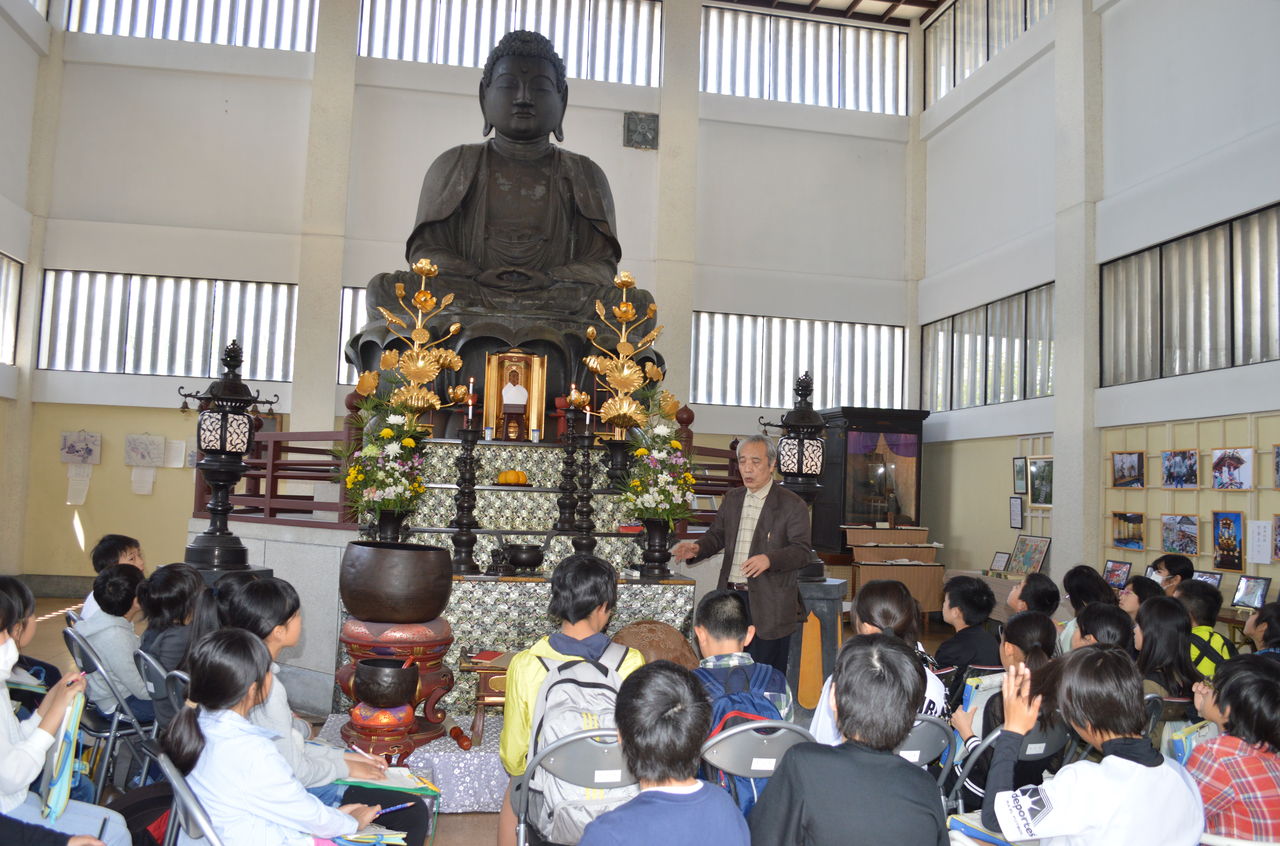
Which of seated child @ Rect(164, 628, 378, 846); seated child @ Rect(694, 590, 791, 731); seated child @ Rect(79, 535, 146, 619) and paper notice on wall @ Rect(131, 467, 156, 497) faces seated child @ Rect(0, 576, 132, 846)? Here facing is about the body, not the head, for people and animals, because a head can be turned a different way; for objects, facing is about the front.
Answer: the paper notice on wall

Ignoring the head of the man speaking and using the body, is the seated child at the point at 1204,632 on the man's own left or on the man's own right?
on the man's own left

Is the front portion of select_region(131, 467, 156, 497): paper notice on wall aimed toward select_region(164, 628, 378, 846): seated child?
yes

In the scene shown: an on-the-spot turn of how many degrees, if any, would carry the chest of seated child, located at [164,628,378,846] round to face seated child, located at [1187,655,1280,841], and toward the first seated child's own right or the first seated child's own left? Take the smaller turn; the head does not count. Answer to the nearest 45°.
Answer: approximately 45° to the first seated child's own right

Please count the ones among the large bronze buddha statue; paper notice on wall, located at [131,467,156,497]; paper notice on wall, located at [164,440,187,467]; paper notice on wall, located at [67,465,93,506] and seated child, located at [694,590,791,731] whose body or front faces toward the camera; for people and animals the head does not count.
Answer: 4

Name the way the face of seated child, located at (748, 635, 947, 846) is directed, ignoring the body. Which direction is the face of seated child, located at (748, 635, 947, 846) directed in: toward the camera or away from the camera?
away from the camera

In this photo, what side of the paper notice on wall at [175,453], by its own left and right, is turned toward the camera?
front

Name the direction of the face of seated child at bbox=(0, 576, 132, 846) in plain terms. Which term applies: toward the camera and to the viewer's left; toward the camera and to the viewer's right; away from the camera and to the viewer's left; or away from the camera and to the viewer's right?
away from the camera and to the viewer's right

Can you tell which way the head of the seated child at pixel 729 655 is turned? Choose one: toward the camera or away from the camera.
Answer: away from the camera

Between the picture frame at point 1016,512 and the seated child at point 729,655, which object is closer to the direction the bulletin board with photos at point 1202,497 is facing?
the seated child

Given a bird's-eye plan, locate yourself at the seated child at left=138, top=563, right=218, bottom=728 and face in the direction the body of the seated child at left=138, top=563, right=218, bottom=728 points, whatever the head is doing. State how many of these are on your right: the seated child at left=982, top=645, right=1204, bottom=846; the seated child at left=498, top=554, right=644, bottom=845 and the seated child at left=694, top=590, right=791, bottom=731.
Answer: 3

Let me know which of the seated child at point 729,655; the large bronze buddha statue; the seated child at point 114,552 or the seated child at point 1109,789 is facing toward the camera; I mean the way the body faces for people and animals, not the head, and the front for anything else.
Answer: the large bronze buddha statue

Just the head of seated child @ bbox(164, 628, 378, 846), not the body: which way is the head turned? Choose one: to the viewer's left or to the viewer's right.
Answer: to the viewer's right

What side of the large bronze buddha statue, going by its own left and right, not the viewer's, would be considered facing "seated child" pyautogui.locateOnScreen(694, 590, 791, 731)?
front
